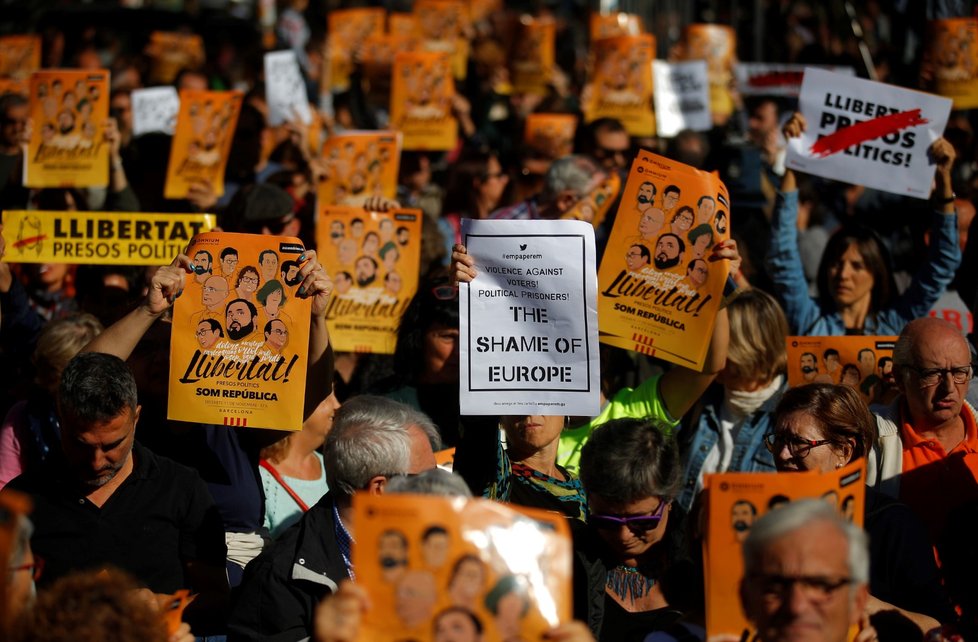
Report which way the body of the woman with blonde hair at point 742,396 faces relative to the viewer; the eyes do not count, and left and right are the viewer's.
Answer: facing the viewer and to the left of the viewer

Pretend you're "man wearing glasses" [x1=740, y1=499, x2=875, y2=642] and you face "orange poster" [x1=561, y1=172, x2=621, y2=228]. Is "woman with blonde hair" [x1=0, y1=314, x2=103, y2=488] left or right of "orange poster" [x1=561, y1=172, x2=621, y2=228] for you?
left

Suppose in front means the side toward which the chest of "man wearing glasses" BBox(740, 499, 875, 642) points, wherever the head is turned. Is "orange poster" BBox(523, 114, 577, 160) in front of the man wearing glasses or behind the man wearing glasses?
behind

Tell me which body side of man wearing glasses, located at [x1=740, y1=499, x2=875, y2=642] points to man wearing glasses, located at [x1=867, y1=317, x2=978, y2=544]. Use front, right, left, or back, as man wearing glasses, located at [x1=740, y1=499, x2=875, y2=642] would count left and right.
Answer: back

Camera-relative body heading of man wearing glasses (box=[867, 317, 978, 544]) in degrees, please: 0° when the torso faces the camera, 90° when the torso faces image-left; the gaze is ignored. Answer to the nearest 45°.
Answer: approximately 315°

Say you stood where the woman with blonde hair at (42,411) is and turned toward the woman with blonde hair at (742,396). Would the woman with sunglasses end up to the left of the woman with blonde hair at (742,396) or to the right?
right

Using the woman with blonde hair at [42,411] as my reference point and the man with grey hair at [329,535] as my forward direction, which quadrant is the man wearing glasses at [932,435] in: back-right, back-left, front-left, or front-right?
front-left

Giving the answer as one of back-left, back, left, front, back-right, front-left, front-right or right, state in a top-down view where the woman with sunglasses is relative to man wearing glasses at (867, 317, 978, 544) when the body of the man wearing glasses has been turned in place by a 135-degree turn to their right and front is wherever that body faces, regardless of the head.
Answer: front-left

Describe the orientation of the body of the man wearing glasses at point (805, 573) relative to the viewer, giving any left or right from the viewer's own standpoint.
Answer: facing the viewer

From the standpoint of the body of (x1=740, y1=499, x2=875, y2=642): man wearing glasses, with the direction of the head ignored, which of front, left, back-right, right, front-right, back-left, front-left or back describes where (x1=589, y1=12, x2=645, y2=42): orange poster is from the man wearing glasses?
back

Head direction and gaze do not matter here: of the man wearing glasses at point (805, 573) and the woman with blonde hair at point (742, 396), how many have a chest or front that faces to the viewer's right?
0
